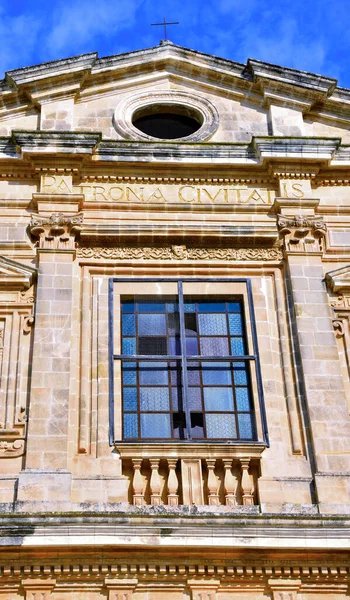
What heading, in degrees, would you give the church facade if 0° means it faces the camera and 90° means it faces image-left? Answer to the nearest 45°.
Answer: approximately 0°
